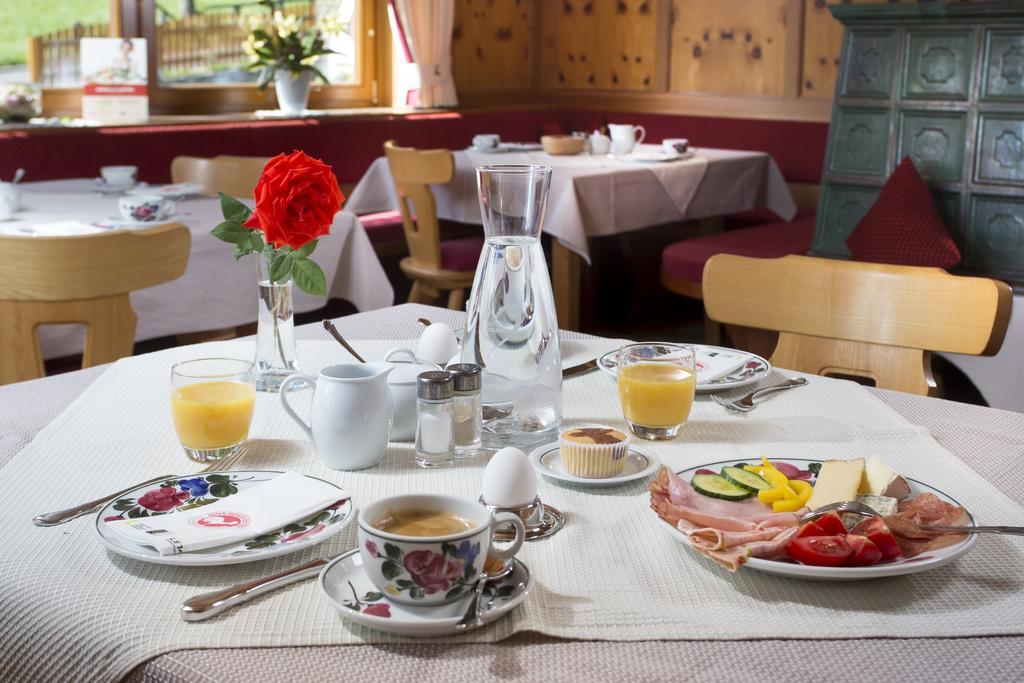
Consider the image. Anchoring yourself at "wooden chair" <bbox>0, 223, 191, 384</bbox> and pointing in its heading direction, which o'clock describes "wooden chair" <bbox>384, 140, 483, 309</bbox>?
"wooden chair" <bbox>384, 140, 483, 309</bbox> is roughly at 1 o'clock from "wooden chair" <bbox>0, 223, 191, 384</bbox>.

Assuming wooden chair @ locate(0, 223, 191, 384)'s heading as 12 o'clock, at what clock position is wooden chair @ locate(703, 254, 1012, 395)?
wooden chair @ locate(703, 254, 1012, 395) is roughly at 4 o'clock from wooden chair @ locate(0, 223, 191, 384).

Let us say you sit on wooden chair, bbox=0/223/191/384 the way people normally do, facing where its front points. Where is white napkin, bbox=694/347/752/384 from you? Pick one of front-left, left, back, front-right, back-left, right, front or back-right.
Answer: back-right

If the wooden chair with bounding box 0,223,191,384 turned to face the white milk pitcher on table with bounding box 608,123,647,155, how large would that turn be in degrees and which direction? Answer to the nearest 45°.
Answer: approximately 45° to its right

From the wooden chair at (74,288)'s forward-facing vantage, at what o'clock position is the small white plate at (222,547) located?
The small white plate is roughly at 6 o'clock from the wooden chair.

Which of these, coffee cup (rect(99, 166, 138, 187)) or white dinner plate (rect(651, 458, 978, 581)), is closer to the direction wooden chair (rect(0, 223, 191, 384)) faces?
the coffee cup

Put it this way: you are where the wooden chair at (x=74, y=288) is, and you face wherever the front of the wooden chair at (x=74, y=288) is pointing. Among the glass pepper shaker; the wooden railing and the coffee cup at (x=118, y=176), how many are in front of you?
2

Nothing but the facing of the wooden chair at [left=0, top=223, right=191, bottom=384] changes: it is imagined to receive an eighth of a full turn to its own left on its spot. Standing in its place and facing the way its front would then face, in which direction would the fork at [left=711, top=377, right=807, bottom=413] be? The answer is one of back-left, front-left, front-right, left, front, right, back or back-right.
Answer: back

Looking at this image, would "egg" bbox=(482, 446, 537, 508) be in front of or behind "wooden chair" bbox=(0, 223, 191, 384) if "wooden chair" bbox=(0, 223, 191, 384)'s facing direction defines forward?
behind

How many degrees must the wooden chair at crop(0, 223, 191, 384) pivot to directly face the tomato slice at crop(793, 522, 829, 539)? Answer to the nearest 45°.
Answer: approximately 180°

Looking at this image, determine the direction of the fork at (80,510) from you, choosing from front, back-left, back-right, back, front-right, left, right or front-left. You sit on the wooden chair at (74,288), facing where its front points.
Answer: back

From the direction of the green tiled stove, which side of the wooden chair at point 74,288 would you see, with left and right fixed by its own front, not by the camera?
right

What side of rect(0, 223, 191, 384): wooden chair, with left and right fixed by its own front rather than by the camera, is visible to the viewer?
back

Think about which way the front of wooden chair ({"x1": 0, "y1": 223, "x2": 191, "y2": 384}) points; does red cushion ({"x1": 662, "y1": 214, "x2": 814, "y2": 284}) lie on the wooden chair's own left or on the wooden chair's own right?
on the wooden chair's own right

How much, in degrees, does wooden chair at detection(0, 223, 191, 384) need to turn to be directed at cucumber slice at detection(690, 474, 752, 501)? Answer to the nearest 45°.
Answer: approximately 180°

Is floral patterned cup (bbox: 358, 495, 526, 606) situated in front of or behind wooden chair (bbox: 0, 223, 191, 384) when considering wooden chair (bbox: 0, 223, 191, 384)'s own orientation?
behind

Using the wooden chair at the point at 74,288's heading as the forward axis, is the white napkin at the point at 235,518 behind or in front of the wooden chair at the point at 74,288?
behind

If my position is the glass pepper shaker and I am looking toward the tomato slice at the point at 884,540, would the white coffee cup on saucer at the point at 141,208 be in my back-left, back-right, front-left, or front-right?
back-left

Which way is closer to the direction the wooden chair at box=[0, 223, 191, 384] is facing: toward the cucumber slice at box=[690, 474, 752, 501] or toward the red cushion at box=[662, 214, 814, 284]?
the red cushion
